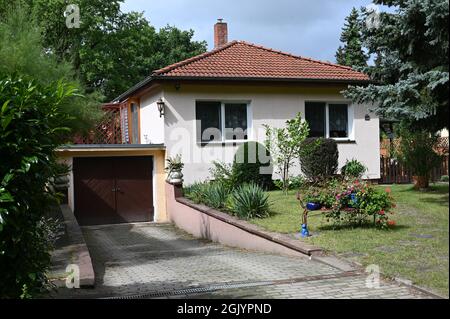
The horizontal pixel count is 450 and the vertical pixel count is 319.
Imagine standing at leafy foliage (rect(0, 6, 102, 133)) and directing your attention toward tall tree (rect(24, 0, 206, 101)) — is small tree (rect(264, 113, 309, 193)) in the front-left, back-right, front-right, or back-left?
front-right

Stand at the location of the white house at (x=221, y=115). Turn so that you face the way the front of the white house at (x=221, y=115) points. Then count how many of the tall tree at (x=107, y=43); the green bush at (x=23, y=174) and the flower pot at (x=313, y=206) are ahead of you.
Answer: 2

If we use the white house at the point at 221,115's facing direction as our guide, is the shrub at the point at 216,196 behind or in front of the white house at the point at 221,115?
in front

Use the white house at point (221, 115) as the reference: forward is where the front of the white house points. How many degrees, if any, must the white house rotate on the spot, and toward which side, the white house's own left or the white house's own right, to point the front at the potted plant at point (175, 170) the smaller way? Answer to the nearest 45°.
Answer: approximately 45° to the white house's own right

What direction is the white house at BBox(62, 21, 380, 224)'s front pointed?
toward the camera

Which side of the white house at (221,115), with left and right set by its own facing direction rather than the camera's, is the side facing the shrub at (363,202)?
front

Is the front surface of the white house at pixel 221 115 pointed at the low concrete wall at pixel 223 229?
yes

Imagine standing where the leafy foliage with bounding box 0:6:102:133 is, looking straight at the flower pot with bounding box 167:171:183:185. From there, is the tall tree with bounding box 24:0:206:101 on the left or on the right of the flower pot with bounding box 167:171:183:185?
left

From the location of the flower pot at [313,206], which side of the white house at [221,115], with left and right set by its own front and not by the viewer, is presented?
front

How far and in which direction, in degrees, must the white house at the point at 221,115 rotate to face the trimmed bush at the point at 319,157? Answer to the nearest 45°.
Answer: approximately 45° to its left

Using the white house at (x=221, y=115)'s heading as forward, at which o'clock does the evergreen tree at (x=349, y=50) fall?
The evergreen tree is roughly at 7 o'clock from the white house.

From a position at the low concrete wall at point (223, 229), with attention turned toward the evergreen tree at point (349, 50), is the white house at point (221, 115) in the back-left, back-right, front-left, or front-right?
front-left

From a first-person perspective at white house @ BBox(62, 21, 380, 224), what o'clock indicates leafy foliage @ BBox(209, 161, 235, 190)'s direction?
The leafy foliage is roughly at 12 o'clock from the white house.

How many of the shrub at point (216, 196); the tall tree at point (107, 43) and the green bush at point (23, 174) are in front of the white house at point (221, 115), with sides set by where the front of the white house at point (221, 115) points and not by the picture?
2
